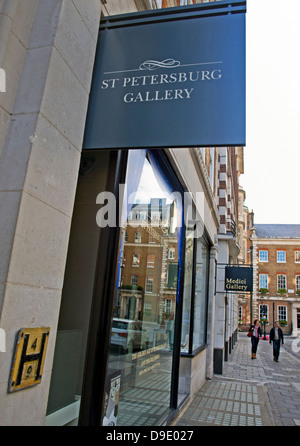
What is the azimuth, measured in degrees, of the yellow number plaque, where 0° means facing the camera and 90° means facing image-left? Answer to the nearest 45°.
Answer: approximately 315°

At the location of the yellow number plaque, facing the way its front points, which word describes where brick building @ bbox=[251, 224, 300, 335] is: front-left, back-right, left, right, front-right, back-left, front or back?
left

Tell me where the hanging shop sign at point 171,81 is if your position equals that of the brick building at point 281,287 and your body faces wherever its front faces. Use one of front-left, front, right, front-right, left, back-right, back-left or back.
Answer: front

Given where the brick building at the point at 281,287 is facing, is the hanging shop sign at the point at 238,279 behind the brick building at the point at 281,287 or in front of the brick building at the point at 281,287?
in front

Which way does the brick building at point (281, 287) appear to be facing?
toward the camera

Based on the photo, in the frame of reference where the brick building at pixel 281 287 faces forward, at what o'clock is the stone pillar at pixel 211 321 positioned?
The stone pillar is roughly at 12 o'clock from the brick building.

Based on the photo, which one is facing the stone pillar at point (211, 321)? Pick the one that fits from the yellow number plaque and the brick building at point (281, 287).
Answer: the brick building

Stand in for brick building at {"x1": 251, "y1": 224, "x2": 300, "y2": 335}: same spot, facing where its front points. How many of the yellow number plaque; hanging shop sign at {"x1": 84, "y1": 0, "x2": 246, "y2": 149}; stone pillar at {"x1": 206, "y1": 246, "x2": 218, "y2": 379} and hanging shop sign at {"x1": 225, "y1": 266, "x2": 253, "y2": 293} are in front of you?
4

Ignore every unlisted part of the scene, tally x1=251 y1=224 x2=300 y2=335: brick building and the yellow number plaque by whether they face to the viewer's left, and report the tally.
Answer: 0

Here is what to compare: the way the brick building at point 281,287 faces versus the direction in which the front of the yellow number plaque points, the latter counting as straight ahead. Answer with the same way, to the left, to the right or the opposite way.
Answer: to the right

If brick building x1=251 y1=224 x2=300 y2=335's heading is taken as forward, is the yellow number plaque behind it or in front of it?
in front
